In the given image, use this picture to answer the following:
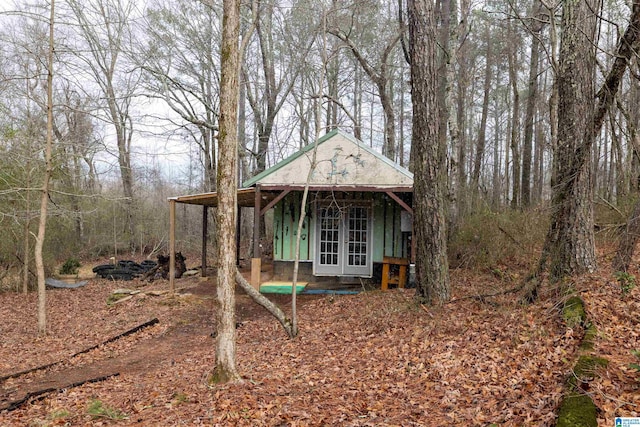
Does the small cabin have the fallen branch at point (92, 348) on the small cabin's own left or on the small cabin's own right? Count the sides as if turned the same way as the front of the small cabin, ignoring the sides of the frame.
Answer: on the small cabin's own right

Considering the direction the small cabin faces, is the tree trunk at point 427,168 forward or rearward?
forward

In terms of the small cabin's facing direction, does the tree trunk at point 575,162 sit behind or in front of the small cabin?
in front

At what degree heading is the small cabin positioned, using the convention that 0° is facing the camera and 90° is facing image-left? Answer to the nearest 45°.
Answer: approximately 0°

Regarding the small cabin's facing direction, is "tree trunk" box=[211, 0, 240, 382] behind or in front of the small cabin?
in front

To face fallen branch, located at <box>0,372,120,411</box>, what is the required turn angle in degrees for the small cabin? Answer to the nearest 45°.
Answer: approximately 45° to its right

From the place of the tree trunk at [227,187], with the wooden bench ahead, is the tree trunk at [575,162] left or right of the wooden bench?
right
